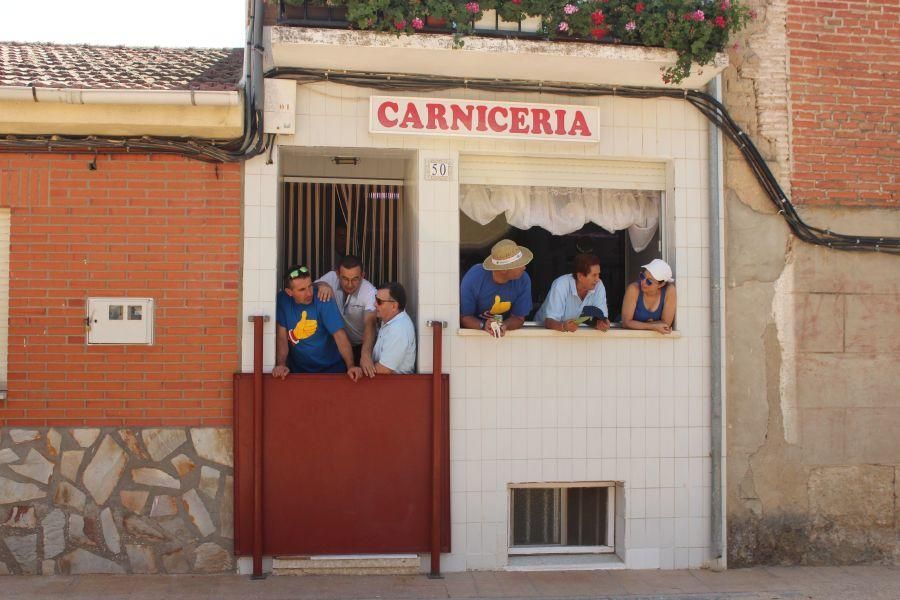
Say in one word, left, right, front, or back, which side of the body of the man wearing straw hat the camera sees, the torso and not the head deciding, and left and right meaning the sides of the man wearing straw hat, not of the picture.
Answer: front

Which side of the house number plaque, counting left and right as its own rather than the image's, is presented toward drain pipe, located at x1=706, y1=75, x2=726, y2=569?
left

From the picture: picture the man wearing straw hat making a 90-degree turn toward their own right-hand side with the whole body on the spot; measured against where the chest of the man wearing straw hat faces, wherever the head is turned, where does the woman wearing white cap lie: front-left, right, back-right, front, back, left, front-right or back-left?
back

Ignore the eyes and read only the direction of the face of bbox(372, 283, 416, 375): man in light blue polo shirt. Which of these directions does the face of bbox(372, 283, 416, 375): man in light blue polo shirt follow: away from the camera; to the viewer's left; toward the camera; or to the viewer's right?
to the viewer's left

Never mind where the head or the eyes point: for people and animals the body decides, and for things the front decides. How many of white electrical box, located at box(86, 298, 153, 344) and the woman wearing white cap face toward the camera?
2

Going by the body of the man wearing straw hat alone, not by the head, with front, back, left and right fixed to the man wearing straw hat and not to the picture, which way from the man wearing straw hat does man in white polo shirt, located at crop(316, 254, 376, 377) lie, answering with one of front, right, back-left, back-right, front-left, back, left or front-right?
right

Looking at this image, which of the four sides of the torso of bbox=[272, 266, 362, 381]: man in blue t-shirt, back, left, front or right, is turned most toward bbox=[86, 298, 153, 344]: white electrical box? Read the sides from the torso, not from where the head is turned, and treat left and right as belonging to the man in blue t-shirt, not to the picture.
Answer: right

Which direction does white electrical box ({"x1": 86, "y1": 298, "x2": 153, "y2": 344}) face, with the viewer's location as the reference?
facing the viewer
